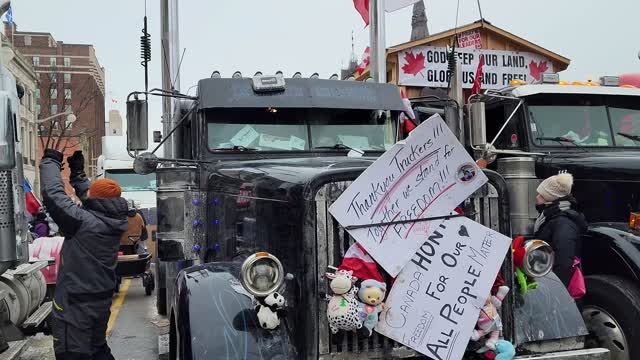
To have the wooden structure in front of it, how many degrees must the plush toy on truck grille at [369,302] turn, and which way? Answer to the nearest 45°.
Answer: approximately 180°

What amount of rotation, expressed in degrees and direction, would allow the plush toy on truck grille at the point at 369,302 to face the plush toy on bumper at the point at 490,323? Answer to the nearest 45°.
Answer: approximately 135° to its left

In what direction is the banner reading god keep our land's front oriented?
toward the camera

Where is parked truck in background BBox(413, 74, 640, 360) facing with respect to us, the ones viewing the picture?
facing the viewer and to the right of the viewer

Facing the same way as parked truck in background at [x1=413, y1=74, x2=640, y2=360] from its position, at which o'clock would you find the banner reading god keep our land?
The banner reading god keep our land is roughly at 7 o'clock from the parked truck in background.

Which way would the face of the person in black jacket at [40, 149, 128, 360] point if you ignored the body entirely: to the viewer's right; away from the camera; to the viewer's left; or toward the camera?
away from the camera

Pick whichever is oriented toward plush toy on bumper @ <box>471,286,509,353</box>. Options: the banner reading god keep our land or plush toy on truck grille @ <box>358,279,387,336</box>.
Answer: the banner reading god keep our land

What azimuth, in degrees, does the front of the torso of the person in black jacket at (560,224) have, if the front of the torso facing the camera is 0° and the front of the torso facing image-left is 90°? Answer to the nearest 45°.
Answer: approximately 90°

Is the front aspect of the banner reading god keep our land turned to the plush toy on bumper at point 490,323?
yes

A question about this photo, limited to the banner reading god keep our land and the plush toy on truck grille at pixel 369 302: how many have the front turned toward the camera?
2

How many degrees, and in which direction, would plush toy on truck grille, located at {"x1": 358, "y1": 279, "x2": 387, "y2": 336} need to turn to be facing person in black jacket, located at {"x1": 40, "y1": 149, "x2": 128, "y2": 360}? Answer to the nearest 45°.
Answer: approximately 135° to its right

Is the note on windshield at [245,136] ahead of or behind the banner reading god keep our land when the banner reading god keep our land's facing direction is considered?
ahead
